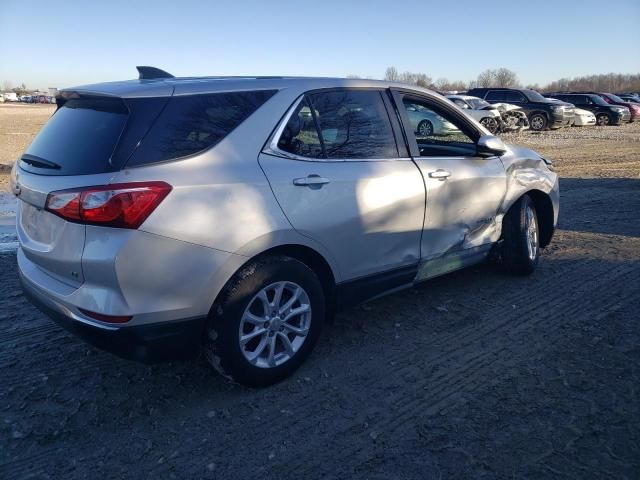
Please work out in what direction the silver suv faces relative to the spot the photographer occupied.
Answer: facing away from the viewer and to the right of the viewer

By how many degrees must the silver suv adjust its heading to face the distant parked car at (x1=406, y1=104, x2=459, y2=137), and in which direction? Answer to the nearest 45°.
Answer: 0° — it already faces it

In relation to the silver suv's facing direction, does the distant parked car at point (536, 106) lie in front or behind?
in front

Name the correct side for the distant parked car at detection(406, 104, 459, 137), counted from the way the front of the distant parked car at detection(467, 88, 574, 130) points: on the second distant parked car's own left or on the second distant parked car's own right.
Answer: on the second distant parked car's own right

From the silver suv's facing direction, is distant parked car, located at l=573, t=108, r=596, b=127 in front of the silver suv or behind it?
in front

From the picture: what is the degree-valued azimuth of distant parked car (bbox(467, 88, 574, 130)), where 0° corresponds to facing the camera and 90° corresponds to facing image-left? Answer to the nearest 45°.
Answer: approximately 315°
